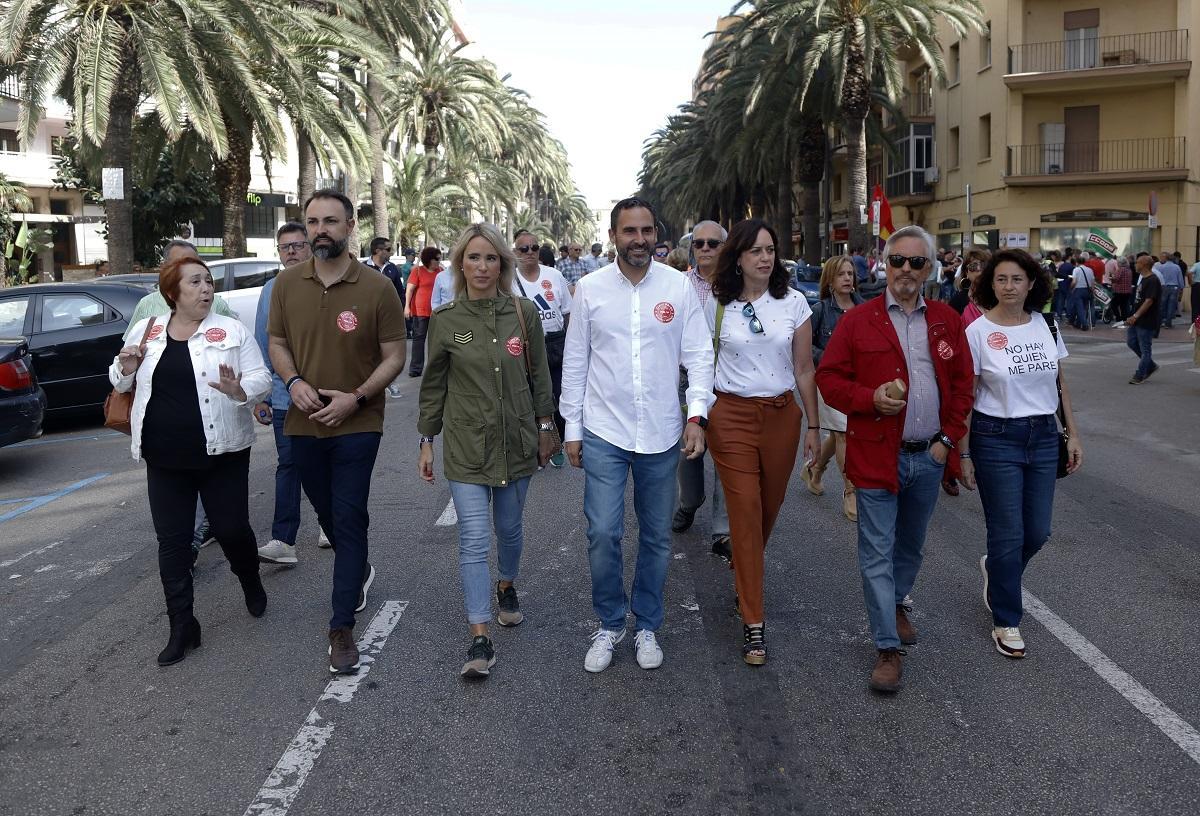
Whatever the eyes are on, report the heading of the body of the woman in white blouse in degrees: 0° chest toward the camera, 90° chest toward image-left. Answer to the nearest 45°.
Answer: approximately 0°

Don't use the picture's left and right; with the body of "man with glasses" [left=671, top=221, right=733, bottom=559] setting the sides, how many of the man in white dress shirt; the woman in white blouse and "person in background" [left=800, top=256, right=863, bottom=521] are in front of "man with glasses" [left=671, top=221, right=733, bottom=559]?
2

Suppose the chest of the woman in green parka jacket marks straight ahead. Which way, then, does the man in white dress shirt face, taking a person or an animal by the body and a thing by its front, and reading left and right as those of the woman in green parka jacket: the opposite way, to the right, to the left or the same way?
the same way

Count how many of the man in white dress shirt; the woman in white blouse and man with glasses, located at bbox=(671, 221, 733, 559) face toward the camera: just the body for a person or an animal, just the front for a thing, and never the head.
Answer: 3

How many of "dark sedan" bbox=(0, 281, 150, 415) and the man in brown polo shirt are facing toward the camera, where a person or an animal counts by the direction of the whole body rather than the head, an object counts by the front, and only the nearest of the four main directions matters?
1

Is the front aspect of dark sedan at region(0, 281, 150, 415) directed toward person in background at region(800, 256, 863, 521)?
no

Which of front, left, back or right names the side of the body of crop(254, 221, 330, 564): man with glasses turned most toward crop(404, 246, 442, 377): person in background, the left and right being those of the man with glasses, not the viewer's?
back

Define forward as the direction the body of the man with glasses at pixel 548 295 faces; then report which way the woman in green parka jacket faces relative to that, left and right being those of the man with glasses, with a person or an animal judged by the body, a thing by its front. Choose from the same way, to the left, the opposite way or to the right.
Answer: the same way

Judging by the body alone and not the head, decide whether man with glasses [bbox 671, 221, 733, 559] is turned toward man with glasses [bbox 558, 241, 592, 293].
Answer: no

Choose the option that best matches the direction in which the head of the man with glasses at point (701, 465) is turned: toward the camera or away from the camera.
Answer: toward the camera

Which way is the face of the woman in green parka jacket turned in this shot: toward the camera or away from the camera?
toward the camera

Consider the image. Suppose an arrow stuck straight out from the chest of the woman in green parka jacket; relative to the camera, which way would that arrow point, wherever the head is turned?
toward the camera

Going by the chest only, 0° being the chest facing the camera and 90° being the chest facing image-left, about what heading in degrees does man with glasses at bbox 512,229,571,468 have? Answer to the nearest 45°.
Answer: approximately 0°

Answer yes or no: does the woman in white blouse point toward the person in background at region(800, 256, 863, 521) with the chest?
no
